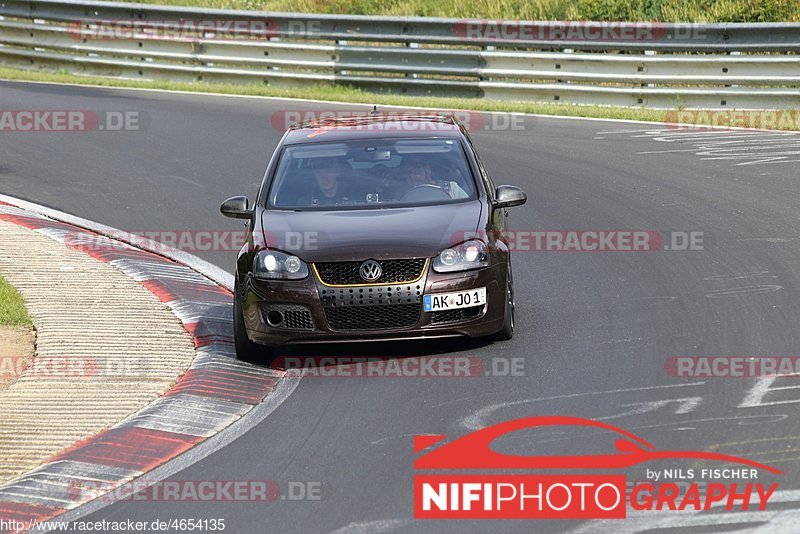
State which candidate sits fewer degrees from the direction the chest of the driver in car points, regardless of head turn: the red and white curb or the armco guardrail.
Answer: the red and white curb

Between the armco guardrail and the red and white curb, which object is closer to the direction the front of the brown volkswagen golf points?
the red and white curb

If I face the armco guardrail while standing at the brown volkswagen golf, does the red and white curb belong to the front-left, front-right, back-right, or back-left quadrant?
back-left

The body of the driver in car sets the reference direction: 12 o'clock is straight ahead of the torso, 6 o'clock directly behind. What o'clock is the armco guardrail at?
The armco guardrail is roughly at 6 o'clock from the driver in car.

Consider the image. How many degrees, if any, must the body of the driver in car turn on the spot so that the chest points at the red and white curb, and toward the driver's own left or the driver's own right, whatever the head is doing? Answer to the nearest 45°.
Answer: approximately 45° to the driver's own right

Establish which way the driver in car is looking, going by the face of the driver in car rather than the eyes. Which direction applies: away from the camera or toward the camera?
toward the camera

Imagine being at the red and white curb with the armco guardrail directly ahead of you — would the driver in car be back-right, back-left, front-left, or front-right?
front-right

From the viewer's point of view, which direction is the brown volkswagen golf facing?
toward the camera

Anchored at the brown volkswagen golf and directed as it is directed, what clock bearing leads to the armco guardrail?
The armco guardrail is roughly at 6 o'clock from the brown volkswagen golf.

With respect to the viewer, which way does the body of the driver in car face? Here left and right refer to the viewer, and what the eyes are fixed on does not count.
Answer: facing the viewer
